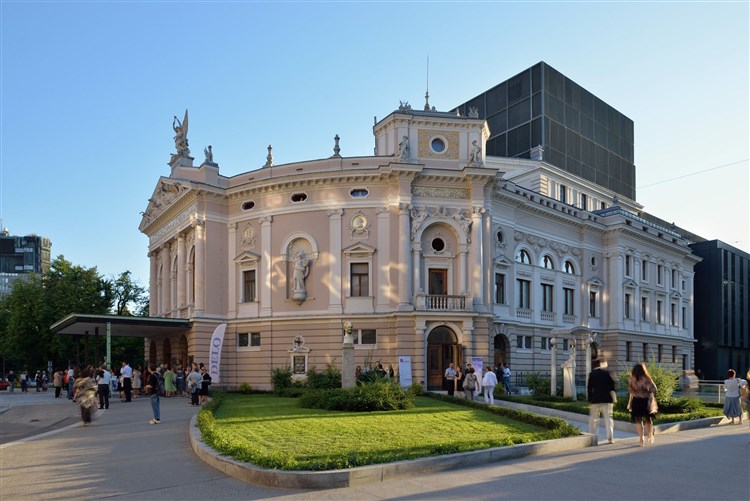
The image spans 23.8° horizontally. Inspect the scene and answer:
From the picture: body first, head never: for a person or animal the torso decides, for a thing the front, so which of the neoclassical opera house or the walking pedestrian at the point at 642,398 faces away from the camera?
the walking pedestrian

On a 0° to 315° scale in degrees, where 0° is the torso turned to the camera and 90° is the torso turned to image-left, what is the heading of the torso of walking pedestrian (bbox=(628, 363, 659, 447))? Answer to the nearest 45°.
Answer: approximately 180°

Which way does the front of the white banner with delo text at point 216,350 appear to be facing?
toward the camera

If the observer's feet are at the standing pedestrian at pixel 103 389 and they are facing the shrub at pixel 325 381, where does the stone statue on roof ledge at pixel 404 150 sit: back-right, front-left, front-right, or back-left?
front-left

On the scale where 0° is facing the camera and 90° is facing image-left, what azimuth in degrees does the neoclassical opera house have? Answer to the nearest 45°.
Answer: approximately 45°

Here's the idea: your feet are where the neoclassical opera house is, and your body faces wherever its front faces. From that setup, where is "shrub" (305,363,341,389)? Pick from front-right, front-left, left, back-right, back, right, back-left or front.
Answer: front-left
